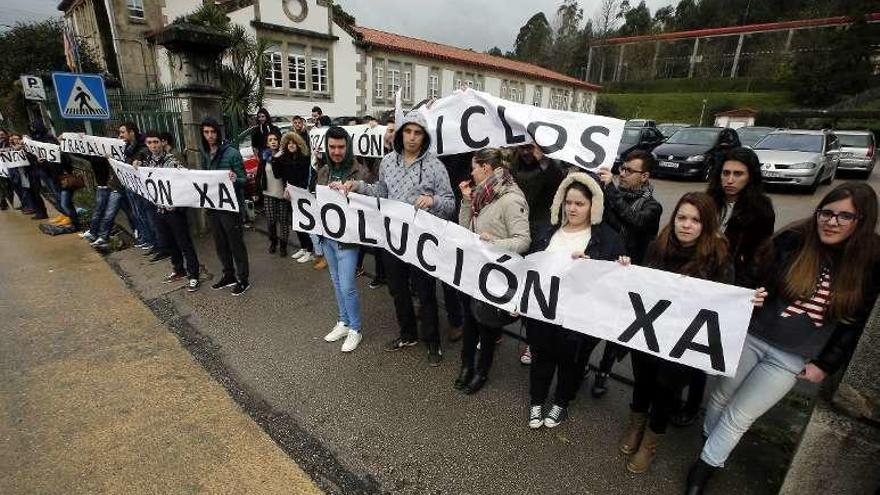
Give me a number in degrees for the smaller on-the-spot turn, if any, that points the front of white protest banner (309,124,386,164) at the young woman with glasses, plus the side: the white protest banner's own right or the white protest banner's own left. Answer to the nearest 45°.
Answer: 0° — it already faces them

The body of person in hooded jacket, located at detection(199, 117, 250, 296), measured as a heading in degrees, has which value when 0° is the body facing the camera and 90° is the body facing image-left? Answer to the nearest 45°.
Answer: approximately 45°

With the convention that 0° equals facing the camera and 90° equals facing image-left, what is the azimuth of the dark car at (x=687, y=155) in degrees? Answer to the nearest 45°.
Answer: approximately 45°

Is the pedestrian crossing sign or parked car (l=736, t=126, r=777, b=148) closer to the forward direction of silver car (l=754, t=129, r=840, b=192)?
the pedestrian crossing sign

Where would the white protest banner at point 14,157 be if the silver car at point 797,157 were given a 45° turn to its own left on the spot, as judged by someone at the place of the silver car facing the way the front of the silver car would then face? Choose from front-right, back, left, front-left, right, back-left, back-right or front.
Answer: front-right

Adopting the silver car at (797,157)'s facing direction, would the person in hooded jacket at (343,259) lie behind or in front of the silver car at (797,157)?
in front

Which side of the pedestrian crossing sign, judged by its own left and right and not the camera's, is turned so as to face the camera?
front

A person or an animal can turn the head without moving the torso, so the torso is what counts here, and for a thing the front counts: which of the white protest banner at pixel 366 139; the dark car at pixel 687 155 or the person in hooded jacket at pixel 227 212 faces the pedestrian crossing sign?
the dark car

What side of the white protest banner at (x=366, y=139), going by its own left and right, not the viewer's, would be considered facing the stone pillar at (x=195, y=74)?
right

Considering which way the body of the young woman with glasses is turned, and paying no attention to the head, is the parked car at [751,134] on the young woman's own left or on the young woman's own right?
on the young woman's own right

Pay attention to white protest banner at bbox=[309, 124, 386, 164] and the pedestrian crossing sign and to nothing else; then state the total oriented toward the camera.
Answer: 2

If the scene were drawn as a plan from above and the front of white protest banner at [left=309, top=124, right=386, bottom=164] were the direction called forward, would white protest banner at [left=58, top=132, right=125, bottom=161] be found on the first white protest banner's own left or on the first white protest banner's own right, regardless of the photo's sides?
on the first white protest banner's own right

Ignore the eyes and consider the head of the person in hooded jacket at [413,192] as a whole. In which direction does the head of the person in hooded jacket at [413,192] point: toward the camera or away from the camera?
toward the camera

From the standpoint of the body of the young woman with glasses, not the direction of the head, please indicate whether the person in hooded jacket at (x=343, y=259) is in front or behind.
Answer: in front

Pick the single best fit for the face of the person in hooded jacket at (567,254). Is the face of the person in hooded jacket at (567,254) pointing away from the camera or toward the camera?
toward the camera

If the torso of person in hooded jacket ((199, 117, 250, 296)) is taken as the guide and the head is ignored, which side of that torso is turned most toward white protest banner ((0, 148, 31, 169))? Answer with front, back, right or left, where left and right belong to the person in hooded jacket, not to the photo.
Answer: right

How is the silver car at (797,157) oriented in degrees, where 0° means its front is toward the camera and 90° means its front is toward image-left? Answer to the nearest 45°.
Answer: approximately 45°

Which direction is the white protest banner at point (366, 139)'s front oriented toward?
toward the camera
